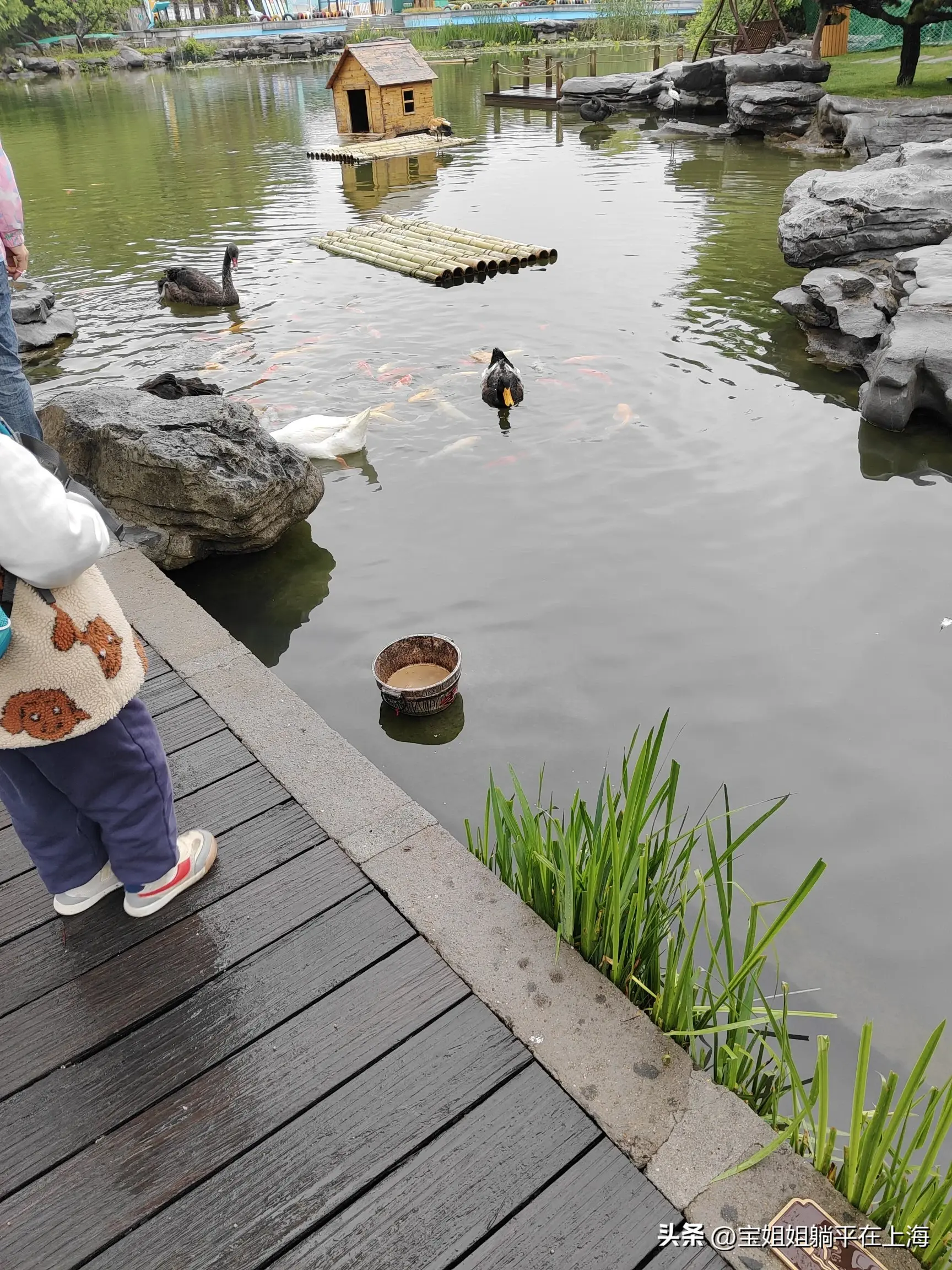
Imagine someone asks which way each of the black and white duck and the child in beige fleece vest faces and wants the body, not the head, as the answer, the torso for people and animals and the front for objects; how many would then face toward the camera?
1

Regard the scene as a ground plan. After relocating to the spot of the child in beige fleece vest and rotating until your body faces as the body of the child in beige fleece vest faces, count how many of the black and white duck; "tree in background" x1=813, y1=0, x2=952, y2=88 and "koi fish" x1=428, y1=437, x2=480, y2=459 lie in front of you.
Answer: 3

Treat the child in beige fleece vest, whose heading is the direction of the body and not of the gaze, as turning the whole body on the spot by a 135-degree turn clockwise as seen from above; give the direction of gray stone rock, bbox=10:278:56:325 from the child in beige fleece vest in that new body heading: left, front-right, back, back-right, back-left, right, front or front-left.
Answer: back

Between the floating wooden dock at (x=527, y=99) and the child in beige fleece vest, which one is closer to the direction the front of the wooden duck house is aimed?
the child in beige fleece vest

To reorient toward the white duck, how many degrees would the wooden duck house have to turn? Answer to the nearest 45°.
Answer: approximately 45° to its left

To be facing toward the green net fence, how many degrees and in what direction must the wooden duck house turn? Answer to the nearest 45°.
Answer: approximately 135° to its left

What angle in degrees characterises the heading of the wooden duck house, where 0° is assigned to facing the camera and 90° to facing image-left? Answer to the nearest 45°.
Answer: approximately 45°

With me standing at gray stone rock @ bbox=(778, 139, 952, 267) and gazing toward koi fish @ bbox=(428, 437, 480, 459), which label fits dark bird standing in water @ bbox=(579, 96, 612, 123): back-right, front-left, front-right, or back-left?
back-right

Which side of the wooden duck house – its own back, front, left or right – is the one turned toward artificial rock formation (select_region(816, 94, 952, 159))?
left

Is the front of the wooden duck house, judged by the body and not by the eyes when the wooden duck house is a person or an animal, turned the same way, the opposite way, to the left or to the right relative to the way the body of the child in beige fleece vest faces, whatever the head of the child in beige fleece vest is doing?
the opposite way

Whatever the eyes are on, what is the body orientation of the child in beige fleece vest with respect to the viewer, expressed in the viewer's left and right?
facing away from the viewer and to the right of the viewer

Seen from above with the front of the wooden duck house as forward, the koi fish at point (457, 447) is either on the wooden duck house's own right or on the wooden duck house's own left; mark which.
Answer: on the wooden duck house's own left
